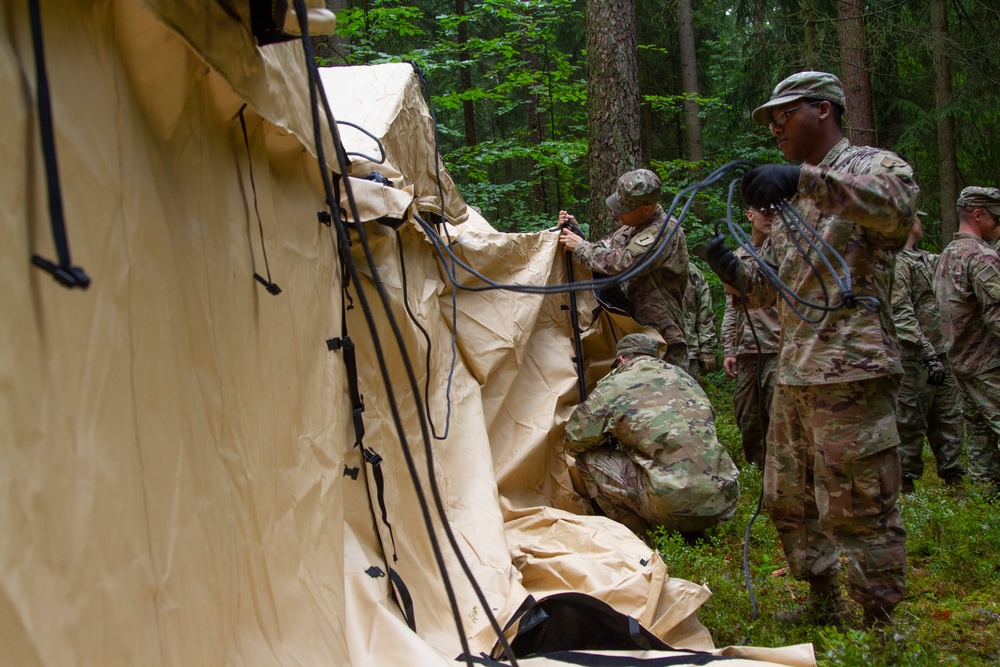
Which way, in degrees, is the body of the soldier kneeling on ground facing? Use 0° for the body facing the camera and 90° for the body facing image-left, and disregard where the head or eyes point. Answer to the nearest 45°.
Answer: approximately 135°

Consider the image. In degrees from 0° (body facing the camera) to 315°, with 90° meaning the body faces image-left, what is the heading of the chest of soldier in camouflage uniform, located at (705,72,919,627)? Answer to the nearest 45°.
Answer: approximately 45°

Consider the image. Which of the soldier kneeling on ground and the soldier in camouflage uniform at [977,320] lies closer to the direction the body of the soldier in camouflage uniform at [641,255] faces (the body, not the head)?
the soldier kneeling on ground

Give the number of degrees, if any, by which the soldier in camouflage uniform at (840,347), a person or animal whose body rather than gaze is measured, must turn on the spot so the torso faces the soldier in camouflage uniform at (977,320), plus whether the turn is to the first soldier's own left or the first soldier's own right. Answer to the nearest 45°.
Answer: approximately 135° to the first soldier's own right

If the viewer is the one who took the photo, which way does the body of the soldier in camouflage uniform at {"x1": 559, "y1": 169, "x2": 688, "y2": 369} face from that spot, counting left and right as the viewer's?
facing to the left of the viewer
